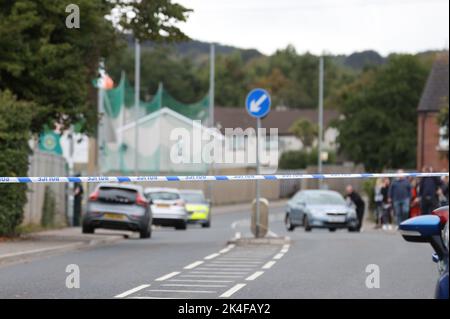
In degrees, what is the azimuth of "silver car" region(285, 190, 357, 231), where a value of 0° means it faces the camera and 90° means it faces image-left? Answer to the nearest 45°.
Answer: approximately 315°

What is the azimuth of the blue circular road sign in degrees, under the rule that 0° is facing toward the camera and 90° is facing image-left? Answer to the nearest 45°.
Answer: approximately 0°

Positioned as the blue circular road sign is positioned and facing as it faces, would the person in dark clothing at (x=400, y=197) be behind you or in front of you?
behind

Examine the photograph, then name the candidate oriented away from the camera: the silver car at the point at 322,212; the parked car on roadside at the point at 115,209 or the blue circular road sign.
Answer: the parked car on roadside

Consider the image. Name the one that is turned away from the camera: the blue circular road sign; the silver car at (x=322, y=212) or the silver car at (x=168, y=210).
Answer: the silver car at (x=168, y=210)

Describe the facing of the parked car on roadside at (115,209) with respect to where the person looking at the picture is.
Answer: facing away from the viewer

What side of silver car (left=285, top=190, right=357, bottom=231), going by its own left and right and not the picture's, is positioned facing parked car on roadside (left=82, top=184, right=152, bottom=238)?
right
